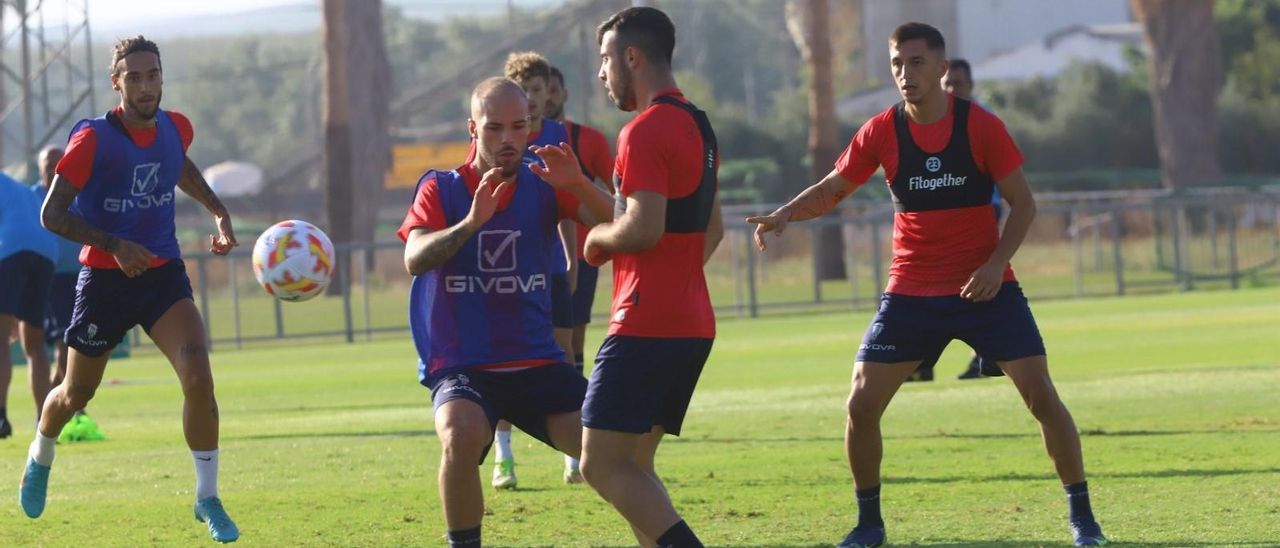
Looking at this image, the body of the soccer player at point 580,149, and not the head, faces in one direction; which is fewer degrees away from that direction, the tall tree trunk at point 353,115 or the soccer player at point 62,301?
the soccer player

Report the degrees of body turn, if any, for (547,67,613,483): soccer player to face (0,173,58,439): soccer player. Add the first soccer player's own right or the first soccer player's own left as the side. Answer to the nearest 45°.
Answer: approximately 90° to the first soccer player's own right

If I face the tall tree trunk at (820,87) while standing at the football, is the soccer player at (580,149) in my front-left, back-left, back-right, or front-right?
front-right

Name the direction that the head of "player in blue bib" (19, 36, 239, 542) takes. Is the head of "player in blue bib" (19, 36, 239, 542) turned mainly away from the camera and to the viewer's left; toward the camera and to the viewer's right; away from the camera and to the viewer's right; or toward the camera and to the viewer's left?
toward the camera and to the viewer's right

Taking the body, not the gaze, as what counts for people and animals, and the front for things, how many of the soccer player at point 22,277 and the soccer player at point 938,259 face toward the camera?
1

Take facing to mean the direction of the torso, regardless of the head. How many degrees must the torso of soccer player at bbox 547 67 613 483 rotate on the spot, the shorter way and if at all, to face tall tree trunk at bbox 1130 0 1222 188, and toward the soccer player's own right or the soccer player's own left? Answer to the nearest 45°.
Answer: approximately 180°

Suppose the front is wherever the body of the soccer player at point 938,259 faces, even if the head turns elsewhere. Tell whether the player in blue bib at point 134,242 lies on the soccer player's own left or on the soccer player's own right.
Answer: on the soccer player's own right

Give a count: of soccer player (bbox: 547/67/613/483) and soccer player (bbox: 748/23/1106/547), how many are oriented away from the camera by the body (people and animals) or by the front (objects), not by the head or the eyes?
0

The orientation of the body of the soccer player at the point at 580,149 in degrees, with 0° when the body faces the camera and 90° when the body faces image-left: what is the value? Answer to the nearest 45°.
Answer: approximately 45°

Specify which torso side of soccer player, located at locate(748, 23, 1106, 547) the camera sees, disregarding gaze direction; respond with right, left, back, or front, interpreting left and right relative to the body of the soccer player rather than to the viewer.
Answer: front
